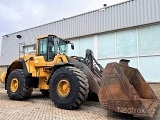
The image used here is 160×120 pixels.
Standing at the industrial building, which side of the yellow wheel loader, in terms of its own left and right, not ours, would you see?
left

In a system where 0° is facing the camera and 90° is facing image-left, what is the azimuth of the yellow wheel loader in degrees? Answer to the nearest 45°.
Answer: approximately 315°
